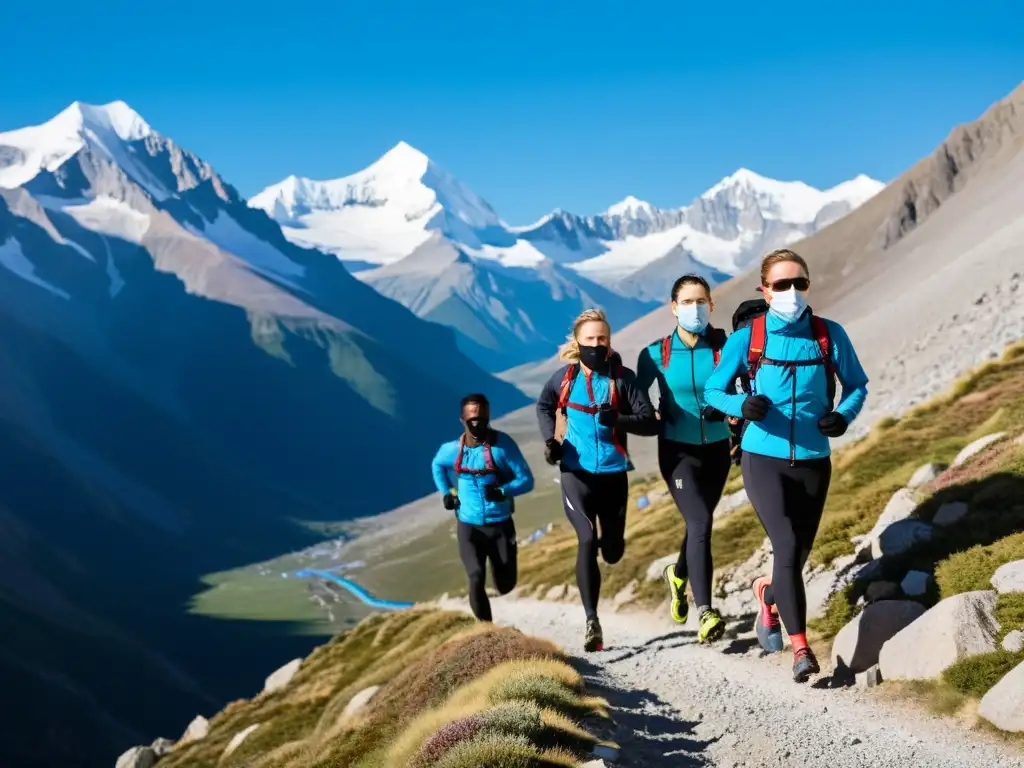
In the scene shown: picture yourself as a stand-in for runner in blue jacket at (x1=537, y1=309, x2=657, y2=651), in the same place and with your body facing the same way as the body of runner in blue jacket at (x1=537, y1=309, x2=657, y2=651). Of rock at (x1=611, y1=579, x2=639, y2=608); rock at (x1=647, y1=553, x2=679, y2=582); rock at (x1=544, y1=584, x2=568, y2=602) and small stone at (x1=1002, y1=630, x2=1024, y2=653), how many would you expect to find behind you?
3

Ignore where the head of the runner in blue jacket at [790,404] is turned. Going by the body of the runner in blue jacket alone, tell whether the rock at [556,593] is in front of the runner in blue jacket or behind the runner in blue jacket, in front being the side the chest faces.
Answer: behind

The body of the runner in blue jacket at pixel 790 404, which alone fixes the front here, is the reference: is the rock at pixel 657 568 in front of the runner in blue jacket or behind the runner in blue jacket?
behind

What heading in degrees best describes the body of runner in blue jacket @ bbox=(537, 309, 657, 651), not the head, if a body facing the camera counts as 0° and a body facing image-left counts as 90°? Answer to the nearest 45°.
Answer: approximately 0°

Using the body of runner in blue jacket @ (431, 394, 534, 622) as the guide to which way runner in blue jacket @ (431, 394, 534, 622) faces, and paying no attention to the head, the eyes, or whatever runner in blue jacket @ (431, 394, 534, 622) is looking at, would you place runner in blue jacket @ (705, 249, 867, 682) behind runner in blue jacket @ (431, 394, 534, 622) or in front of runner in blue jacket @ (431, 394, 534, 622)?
in front

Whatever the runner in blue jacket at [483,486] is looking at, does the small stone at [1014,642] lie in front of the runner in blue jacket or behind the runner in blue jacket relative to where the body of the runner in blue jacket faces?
in front
